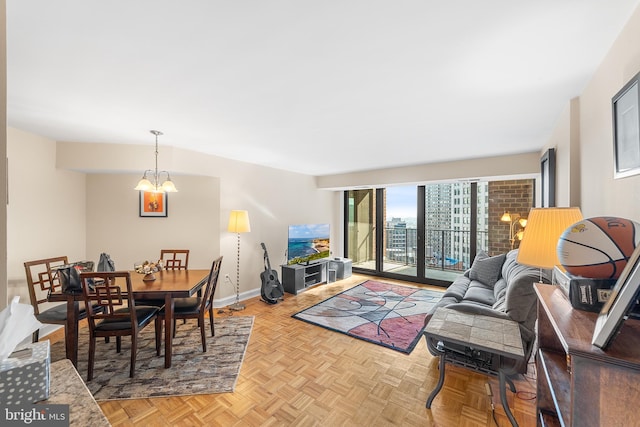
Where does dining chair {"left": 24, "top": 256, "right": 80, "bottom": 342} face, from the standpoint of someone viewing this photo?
facing the viewer and to the right of the viewer

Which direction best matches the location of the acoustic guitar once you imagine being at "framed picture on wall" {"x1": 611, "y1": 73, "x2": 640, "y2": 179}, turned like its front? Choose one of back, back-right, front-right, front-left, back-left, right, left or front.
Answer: front-right

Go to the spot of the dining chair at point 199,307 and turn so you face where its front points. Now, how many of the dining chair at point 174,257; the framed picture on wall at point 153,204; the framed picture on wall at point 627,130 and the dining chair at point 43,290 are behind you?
1

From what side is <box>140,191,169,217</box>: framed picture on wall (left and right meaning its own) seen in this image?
front

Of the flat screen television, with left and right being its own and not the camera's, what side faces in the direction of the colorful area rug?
front

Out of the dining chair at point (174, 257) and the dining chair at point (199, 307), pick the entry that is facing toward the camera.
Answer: the dining chair at point (174, 257)

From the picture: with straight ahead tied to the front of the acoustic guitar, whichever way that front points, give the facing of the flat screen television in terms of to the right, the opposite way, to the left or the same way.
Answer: the same way

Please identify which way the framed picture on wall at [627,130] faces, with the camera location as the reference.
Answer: facing the viewer and to the left of the viewer

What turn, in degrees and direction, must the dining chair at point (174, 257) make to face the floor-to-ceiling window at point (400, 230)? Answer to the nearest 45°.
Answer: approximately 90° to its left

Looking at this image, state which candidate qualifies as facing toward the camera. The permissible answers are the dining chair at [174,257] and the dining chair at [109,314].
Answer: the dining chair at [174,257]

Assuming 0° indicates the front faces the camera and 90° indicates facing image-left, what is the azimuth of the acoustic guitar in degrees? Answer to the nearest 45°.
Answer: approximately 315°

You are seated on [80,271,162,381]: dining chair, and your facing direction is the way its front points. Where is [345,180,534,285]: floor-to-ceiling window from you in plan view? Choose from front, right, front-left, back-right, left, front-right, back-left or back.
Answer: front-right

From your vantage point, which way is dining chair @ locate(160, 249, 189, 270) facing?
toward the camera

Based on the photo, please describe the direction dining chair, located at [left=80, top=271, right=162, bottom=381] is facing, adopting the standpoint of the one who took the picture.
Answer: facing away from the viewer and to the right of the viewer

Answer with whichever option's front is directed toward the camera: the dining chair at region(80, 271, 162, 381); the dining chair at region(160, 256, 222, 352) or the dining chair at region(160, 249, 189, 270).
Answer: the dining chair at region(160, 249, 189, 270)

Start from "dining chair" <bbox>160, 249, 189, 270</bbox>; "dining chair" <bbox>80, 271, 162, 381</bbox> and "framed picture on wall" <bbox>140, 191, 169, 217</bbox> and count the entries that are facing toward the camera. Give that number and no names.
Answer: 2

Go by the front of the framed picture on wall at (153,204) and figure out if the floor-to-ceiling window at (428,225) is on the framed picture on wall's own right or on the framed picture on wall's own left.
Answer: on the framed picture on wall's own left

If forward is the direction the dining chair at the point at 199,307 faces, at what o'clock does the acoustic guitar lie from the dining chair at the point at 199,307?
The acoustic guitar is roughly at 3 o'clock from the dining chair.
